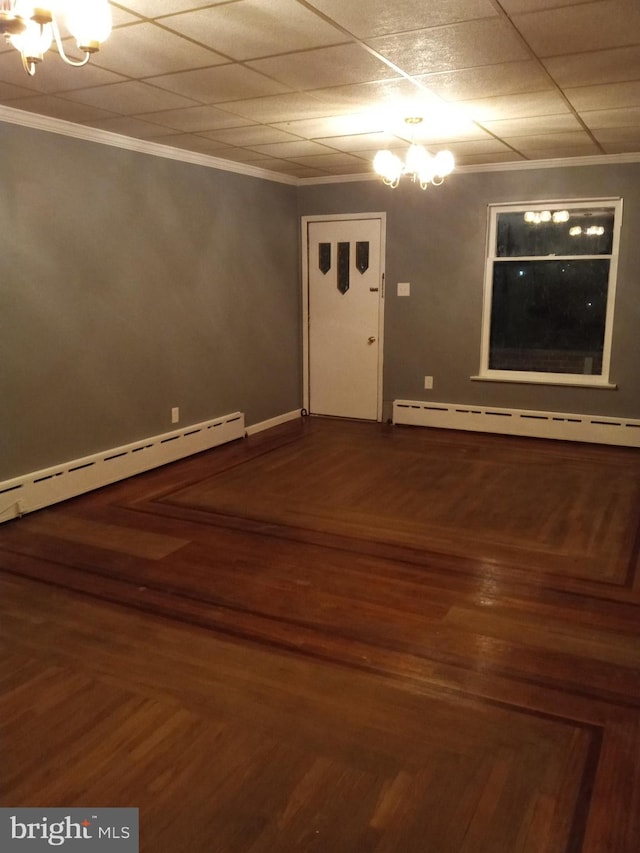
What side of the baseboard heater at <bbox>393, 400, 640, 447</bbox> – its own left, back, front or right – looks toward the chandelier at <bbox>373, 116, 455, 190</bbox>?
front

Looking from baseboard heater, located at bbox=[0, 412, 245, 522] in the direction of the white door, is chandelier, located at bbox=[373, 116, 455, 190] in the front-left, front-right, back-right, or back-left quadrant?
front-right

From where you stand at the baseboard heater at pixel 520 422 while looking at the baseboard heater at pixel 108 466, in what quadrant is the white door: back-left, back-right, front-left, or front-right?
front-right

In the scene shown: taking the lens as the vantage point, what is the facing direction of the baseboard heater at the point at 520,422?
facing the viewer

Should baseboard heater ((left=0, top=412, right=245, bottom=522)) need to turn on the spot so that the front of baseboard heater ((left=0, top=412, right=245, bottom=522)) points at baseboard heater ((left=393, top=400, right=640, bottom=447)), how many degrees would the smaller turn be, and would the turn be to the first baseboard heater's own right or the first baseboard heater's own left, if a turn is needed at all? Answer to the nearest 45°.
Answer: approximately 45° to the first baseboard heater's own left

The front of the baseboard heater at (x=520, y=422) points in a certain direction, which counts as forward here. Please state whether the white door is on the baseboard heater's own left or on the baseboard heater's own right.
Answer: on the baseboard heater's own right

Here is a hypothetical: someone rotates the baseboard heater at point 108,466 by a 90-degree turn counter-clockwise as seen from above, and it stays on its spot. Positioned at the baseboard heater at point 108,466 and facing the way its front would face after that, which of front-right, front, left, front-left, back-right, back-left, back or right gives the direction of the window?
front-right

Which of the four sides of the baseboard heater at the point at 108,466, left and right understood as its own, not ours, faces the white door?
left

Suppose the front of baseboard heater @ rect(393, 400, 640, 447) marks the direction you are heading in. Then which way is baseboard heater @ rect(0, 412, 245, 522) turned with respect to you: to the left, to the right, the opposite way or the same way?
to the left

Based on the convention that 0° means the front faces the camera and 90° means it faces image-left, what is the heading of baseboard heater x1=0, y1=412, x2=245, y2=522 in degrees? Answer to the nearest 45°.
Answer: approximately 315°

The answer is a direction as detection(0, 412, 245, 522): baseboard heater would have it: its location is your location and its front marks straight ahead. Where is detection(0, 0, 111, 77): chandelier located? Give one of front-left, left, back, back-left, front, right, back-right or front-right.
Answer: front-right

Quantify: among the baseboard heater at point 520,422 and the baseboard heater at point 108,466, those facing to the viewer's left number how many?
0

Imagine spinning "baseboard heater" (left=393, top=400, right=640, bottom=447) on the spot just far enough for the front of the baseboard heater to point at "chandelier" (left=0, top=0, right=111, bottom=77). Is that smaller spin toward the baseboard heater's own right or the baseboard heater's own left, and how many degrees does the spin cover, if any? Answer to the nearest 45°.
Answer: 0° — it already faces it
